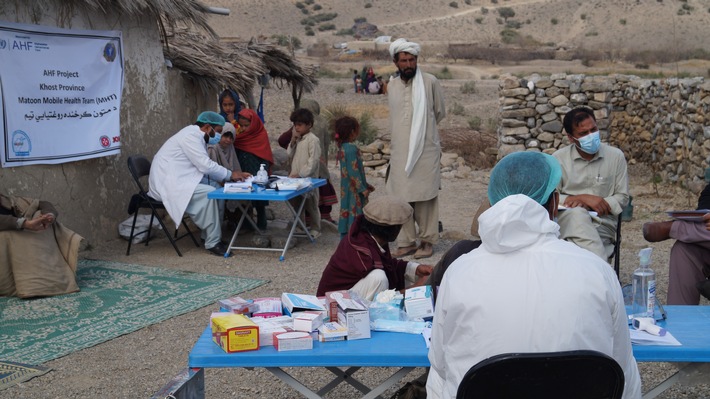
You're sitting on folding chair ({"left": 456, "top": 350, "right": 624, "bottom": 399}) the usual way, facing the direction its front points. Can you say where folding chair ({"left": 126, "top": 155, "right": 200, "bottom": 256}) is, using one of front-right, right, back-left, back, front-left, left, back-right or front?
front-left

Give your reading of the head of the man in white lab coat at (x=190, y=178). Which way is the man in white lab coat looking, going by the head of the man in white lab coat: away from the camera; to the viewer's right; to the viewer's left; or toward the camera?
to the viewer's right

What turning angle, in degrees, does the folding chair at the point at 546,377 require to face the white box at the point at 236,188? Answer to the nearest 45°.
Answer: approximately 45° to its left

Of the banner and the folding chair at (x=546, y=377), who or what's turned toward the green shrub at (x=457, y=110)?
the folding chair

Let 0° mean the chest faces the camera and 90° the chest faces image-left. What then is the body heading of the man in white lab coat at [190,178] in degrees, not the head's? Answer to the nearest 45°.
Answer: approximately 270°

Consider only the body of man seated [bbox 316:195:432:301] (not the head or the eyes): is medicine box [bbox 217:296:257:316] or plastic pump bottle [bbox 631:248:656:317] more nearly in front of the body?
the plastic pump bottle

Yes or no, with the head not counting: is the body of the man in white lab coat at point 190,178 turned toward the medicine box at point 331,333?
no

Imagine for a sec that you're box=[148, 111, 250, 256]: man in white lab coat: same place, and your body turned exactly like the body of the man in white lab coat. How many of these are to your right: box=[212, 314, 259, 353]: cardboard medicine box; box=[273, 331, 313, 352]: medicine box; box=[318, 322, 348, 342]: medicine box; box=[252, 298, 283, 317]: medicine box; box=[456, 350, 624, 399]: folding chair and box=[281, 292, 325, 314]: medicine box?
6

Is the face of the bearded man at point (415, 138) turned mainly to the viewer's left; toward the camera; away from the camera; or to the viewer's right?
toward the camera

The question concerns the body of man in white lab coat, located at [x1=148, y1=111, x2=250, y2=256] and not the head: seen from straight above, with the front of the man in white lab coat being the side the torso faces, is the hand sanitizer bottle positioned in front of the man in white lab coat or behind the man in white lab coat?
in front

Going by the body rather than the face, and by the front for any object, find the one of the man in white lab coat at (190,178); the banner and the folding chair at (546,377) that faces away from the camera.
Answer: the folding chair

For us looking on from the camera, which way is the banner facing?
facing the viewer and to the right of the viewer

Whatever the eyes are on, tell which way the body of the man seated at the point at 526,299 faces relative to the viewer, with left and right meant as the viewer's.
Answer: facing away from the viewer

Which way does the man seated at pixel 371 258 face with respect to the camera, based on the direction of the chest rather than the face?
to the viewer's right

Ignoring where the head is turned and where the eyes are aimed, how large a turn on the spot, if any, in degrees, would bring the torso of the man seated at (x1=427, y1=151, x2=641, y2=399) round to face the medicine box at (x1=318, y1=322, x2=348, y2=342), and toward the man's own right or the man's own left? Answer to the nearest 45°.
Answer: approximately 45° to the man's own left

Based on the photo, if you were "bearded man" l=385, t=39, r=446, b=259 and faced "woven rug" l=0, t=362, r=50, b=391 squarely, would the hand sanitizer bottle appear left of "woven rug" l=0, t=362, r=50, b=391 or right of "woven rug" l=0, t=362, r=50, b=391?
right

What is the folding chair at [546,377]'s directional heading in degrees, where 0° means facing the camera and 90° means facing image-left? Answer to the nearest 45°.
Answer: approximately 180°
